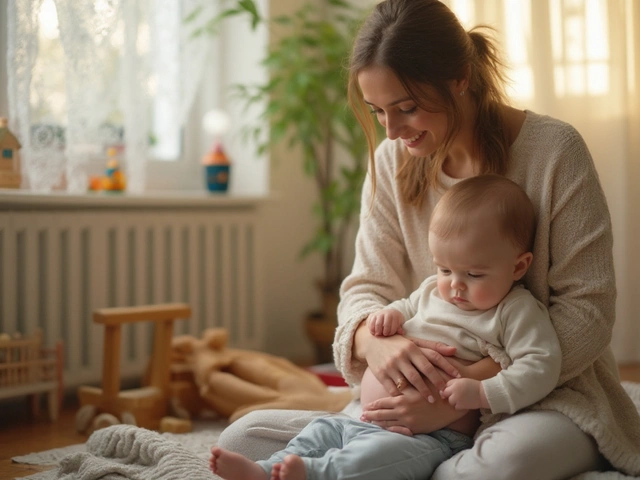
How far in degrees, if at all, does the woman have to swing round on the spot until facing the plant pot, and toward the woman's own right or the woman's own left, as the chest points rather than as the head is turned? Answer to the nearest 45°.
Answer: approximately 135° to the woman's own right

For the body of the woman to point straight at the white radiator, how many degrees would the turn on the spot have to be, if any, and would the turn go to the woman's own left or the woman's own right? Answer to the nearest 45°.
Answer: approximately 90° to the woman's own right

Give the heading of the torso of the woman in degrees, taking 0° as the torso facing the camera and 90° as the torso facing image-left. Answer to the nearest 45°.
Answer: approximately 45°

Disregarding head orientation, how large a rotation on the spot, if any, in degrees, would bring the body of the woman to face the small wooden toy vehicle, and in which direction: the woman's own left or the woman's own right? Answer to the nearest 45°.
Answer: approximately 90° to the woman's own right

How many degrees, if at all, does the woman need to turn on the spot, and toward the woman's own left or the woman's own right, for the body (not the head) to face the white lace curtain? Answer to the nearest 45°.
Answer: approximately 90° to the woman's own right

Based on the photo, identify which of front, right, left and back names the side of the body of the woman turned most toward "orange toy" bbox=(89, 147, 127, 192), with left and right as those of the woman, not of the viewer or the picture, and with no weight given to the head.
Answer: right

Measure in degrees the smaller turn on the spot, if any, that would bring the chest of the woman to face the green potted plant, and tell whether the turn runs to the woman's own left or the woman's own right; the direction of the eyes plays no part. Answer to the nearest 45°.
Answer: approximately 135° to the woman's own right

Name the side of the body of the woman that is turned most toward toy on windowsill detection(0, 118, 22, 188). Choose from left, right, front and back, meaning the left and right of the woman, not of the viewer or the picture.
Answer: right
